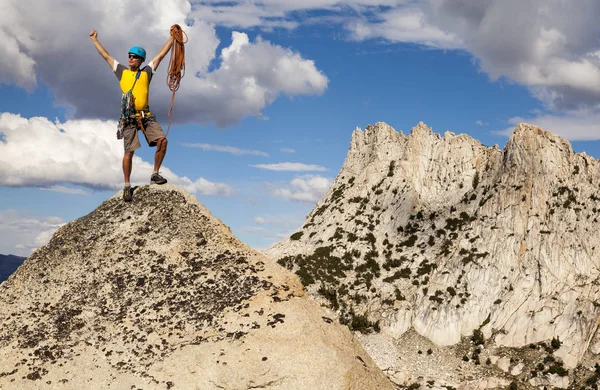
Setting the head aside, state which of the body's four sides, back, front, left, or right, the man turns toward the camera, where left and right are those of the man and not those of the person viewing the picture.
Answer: front
